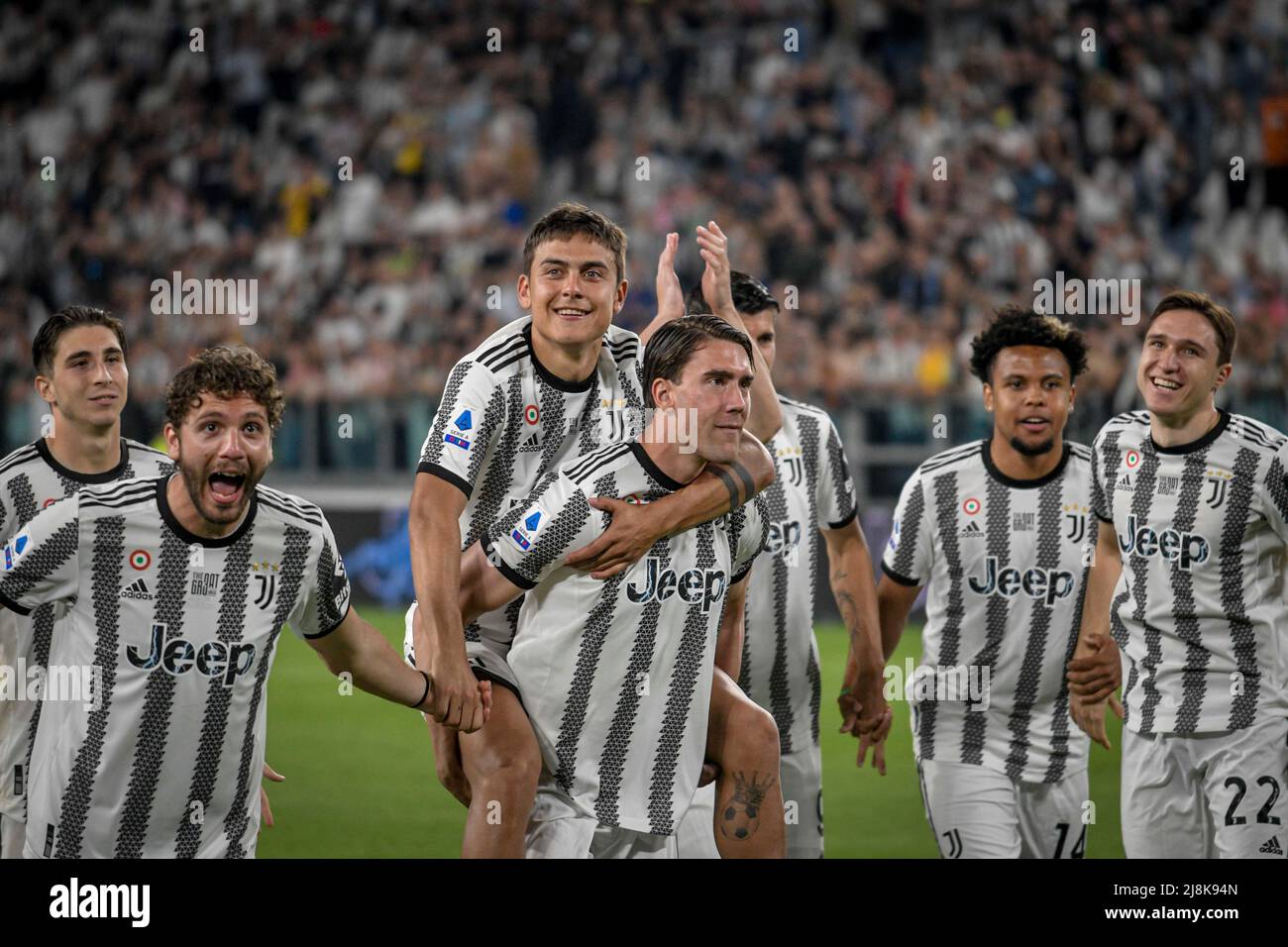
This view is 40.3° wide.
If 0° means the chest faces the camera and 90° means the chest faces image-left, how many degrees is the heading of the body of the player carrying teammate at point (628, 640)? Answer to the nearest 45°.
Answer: approximately 315°

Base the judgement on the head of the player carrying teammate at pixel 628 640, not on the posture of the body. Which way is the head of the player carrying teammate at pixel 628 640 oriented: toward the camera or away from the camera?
toward the camera

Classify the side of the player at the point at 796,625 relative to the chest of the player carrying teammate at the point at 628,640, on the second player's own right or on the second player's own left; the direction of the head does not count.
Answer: on the second player's own left

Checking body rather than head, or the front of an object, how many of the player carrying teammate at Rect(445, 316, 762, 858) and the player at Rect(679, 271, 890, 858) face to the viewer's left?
0

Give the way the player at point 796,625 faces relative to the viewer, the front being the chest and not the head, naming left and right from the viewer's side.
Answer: facing the viewer

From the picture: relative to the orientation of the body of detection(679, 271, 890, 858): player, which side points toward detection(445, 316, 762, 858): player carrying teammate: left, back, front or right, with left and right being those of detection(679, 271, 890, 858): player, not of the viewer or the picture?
front
